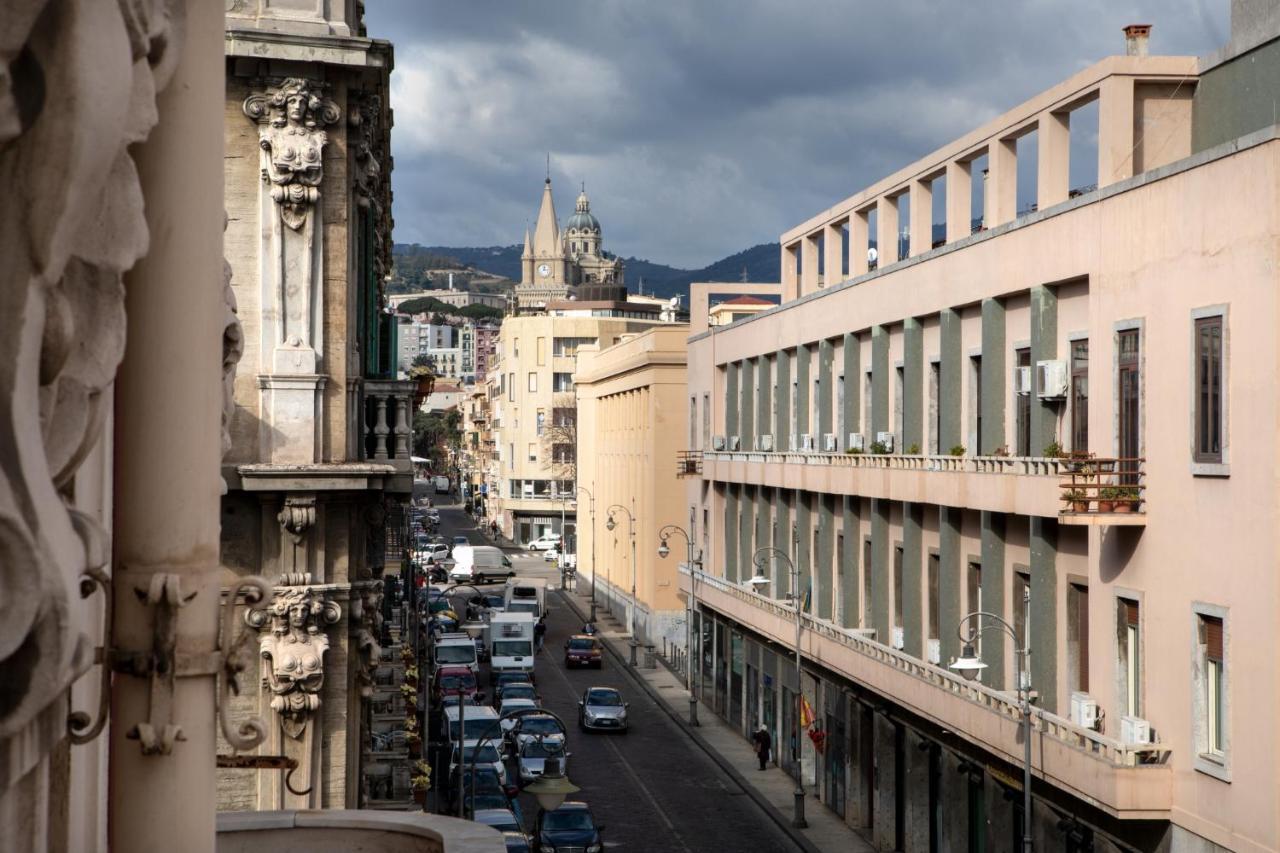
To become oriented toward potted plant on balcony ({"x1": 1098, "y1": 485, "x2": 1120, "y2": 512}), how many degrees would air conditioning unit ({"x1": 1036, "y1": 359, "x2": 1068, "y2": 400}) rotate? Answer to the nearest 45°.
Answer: approximately 45° to its left

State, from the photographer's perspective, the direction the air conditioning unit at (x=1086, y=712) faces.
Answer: facing the viewer and to the left of the viewer

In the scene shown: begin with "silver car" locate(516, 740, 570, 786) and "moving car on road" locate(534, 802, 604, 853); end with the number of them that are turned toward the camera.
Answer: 2
